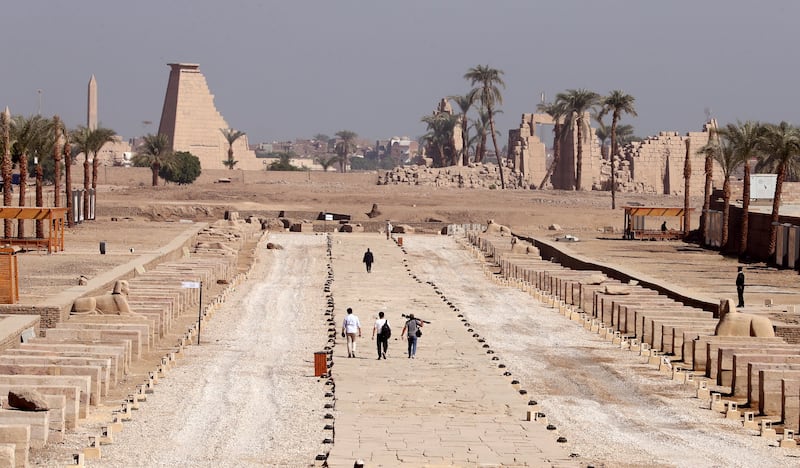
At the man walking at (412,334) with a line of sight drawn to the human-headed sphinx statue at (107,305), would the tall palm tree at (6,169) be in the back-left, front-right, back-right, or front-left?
front-right

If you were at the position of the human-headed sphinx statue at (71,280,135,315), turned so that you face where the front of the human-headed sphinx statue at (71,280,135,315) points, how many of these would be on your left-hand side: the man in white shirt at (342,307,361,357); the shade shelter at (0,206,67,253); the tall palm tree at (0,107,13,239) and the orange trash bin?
2

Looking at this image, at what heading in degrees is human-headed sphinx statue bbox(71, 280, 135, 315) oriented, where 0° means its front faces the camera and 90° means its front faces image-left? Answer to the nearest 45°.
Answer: approximately 270°

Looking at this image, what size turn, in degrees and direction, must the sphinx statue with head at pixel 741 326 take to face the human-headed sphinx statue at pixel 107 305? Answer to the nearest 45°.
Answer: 0° — it already faces it

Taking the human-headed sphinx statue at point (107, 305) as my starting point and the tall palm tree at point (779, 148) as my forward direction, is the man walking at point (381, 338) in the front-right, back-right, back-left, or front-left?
front-right

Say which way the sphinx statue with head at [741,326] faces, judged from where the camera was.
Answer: facing to the left of the viewer

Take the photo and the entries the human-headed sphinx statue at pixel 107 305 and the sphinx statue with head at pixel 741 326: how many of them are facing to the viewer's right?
1

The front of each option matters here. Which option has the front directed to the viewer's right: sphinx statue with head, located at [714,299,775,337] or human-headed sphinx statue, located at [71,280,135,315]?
human-headed sphinx statue, located at [71,280,135,315]

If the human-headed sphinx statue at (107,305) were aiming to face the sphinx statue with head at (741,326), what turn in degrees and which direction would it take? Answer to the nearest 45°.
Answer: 0° — it already faces it

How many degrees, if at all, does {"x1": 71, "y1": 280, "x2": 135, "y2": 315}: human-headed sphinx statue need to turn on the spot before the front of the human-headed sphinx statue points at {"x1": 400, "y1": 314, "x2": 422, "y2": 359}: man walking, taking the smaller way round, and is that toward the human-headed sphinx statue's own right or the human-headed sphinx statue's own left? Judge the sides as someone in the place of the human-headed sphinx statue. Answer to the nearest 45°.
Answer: approximately 45° to the human-headed sphinx statue's own right

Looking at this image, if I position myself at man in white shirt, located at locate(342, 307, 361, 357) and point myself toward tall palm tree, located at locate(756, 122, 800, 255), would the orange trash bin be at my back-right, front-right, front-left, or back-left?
back-right

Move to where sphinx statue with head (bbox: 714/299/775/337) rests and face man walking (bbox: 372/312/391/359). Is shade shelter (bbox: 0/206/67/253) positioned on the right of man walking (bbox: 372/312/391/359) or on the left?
right

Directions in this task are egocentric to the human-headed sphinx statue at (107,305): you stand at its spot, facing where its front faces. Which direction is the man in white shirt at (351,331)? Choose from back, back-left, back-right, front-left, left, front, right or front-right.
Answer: front-right

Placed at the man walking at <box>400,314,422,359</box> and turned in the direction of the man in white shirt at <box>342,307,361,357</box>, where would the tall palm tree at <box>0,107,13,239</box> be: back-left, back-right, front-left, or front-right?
front-right
